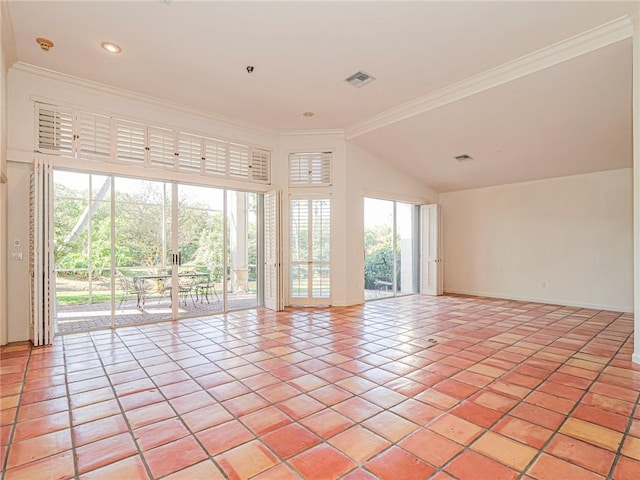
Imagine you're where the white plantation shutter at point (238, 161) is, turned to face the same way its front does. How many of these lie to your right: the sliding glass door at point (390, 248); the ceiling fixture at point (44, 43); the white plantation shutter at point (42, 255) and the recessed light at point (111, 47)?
3

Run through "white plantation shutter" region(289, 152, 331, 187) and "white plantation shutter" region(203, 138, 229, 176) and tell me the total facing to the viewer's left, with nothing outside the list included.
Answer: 0

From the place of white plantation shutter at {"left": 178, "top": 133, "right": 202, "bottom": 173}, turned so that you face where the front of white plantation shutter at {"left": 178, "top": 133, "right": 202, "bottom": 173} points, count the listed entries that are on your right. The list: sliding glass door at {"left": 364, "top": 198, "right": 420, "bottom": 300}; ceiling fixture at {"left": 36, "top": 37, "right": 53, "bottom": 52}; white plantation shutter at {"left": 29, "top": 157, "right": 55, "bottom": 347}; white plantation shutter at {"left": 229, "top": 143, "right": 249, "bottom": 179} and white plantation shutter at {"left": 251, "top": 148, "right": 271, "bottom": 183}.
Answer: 2

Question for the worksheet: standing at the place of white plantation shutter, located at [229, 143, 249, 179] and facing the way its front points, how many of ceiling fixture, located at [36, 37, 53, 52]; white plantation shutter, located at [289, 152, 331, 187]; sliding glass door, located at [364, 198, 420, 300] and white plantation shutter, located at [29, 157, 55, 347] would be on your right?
2

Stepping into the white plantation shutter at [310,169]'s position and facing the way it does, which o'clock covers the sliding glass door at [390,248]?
The sliding glass door is roughly at 8 o'clock from the white plantation shutter.

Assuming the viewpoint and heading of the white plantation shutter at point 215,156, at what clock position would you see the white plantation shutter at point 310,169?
the white plantation shutter at point 310,169 is roughly at 10 o'clock from the white plantation shutter at point 215,156.

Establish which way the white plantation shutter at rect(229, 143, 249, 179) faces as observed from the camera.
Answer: facing the viewer and to the right of the viewer
